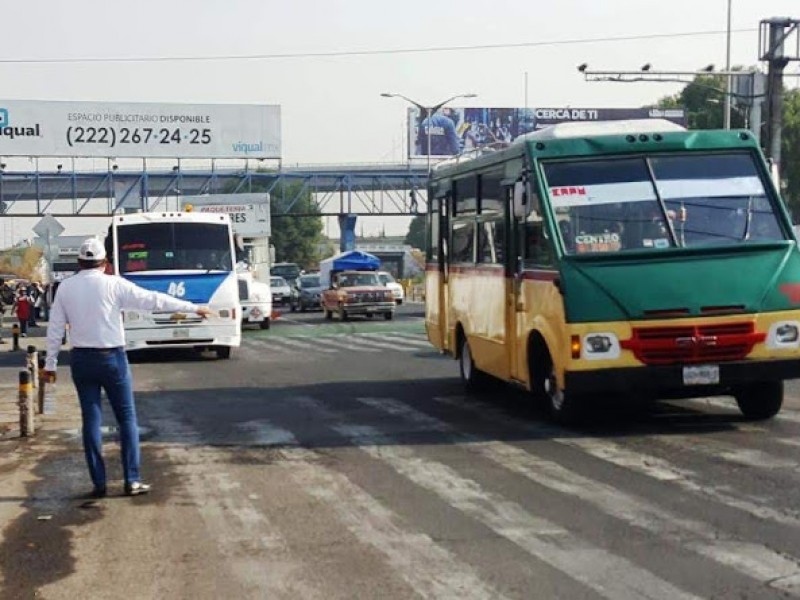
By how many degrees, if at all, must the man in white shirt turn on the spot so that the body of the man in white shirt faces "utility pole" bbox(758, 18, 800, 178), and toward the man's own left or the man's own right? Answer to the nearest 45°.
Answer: approximately 45° to the man's own right

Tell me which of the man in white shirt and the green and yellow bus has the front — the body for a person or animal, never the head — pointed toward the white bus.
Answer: the man in white shirt

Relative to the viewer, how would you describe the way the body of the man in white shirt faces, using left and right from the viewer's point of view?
facing away from the viewer

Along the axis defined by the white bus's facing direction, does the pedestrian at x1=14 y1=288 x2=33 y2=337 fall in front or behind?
behind

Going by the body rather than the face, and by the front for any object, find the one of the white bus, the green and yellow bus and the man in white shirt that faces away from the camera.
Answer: the man in white shirt

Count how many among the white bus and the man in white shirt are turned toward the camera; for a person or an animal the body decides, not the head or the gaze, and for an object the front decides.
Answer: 1

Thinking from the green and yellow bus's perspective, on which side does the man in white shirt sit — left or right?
on its right

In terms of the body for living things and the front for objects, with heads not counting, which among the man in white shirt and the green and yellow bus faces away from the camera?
the man in white shirt

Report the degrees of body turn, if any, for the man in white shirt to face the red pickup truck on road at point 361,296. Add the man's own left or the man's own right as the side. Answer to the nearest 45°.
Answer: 0° — they already face it
